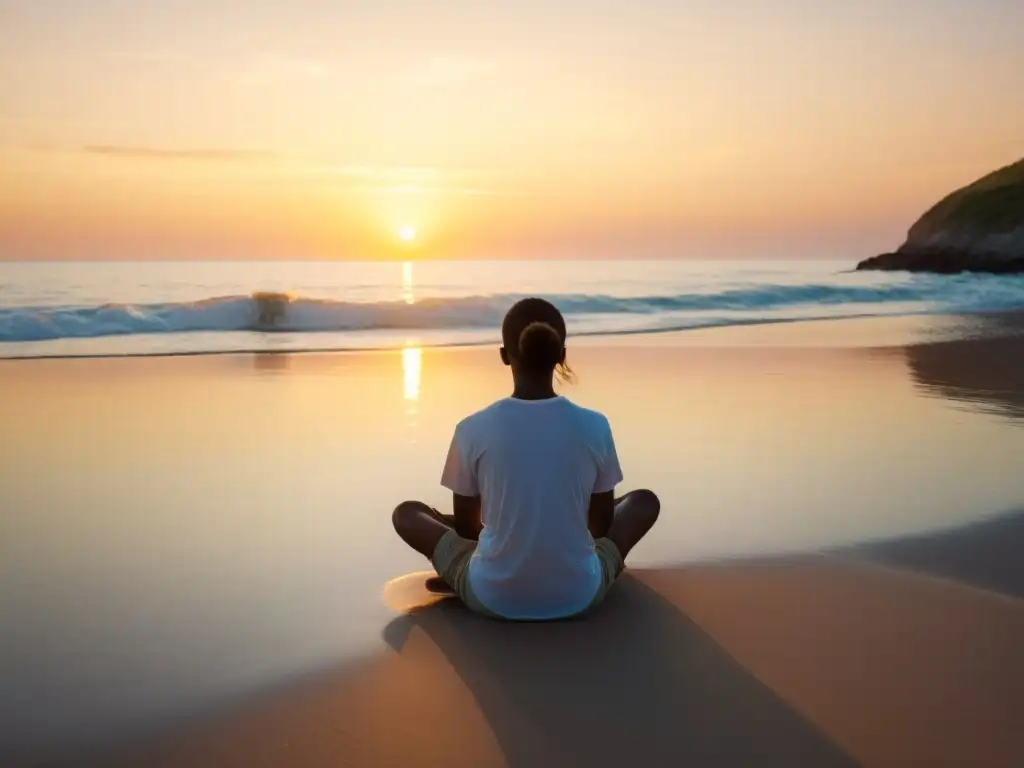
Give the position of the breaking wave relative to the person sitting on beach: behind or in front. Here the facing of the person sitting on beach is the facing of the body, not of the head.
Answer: in front

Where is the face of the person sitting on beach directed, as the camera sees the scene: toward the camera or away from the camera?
away from the camera

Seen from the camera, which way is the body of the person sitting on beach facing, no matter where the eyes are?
away from the camera
